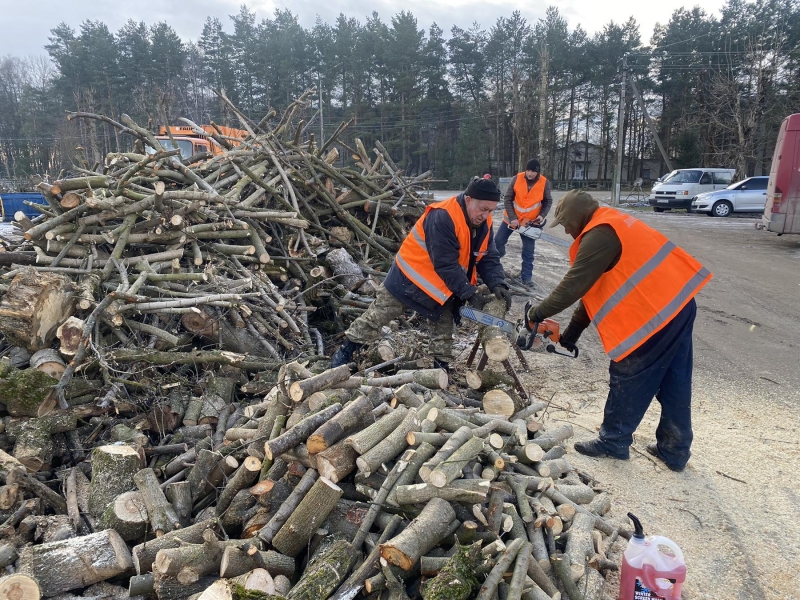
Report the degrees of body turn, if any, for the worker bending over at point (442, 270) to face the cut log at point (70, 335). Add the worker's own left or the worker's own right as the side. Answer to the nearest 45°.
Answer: approximately 135° to the worker's own right

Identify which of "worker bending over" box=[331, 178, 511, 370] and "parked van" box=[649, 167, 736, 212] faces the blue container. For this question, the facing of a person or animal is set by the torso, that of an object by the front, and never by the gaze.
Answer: the parked van

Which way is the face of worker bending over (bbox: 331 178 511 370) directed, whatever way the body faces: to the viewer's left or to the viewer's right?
to the viewer's right

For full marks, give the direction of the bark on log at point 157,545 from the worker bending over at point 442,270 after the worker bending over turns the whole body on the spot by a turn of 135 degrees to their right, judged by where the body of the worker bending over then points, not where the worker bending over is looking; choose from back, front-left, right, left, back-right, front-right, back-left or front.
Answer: front-left

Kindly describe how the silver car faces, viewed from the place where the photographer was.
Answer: facing to the left of the viewer

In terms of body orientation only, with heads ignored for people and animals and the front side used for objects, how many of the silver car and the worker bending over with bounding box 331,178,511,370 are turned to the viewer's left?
1

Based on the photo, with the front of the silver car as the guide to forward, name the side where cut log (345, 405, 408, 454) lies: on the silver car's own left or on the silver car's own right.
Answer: on the silver car's own left

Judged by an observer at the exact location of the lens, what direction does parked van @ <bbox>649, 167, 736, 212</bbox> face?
facing the viewer and to the left of the viewer

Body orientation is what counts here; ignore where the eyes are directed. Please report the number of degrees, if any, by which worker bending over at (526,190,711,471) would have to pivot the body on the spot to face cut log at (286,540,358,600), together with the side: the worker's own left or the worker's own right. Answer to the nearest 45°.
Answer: approximately 45° to the worker's own left

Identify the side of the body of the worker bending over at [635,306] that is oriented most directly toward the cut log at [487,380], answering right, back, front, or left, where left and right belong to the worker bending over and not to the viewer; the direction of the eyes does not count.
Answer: front

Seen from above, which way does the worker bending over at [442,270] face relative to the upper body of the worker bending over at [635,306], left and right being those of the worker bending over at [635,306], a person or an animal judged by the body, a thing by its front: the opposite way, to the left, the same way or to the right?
the opposite way

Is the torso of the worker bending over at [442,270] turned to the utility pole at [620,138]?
no

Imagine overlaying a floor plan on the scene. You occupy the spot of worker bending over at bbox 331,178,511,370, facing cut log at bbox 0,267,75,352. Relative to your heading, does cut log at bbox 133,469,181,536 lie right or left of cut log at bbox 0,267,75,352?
left

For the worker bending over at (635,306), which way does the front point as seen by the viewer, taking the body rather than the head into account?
to the viewer's left

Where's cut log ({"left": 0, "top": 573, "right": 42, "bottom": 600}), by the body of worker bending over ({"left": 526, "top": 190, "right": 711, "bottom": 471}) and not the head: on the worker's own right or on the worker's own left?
on the worker's own left

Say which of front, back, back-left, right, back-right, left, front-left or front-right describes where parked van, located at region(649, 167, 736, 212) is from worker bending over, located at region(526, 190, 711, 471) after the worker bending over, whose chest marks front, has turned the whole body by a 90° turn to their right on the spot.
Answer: front

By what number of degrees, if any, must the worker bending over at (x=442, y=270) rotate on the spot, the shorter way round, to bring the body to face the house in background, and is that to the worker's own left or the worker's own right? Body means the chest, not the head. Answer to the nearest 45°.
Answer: approximately 135° to the worker's own left

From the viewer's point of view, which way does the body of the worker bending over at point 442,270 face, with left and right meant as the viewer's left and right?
facing the viewer and to the right of the viewer

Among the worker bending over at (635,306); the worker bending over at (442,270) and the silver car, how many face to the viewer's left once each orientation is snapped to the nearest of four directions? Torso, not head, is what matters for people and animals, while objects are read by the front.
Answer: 2

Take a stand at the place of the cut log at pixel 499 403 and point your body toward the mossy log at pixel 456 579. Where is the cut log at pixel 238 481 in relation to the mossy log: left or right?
right

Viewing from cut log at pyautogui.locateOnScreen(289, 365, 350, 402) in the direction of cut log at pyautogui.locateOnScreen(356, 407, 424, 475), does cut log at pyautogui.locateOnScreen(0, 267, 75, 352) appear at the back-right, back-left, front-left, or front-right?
back-right
